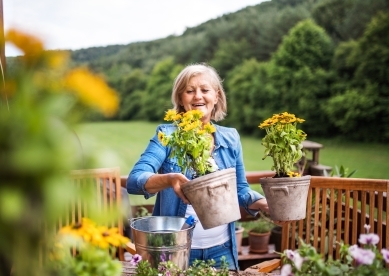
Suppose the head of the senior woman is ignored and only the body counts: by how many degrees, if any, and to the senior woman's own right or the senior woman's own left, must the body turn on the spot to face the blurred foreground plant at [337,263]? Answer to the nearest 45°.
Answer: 0° — they already face it

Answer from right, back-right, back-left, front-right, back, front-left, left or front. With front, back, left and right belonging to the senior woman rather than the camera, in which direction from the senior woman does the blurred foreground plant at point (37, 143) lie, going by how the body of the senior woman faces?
front

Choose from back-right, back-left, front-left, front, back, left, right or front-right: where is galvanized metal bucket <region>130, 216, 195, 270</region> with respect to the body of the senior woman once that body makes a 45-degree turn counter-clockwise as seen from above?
front-right

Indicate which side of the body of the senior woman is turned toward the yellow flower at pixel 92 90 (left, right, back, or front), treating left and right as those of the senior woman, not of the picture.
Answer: front

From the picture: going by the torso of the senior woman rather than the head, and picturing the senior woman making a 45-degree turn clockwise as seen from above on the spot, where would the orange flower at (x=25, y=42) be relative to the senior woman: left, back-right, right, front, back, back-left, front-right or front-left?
front-left

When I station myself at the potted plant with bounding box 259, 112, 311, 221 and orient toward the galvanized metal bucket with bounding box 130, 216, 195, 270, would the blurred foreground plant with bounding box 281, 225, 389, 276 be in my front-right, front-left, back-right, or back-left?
front-left

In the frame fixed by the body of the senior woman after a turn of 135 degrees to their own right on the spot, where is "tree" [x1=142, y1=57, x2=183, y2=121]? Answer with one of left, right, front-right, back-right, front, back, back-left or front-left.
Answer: front-right

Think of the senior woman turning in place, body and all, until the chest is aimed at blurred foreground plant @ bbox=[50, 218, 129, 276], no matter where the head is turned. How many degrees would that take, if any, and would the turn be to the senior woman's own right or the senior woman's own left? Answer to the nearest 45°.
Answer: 0° — they already face it

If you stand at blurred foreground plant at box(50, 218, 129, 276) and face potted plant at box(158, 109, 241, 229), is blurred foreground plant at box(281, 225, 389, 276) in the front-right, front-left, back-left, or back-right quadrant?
front-right

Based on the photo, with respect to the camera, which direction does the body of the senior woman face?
toward the camera

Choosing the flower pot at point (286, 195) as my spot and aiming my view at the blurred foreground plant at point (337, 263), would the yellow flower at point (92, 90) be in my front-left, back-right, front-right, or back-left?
front-right
